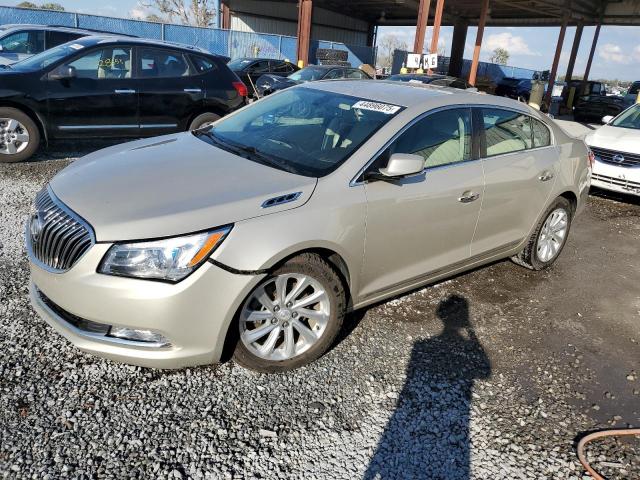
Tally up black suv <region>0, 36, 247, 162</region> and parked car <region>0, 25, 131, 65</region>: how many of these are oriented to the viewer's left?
2

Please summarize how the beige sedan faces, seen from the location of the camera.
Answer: facing the viewer and to the left of the viewer

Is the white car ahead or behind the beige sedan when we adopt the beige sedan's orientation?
behind

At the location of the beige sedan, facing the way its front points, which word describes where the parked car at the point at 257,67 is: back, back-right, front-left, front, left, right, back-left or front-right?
back-right

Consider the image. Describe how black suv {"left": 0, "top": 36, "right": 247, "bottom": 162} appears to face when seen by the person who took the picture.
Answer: facing to the left of the viewer

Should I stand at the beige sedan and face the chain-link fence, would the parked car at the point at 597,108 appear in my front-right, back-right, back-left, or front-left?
front-right

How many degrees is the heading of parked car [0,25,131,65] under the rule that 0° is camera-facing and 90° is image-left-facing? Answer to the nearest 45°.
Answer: approximately 90°

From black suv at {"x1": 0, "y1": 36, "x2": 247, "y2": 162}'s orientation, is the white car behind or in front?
behind

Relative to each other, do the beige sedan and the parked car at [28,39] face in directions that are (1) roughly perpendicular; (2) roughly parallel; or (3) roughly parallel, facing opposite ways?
roughly parallel

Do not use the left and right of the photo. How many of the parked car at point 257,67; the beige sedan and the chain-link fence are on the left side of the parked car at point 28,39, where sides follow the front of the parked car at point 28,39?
1
